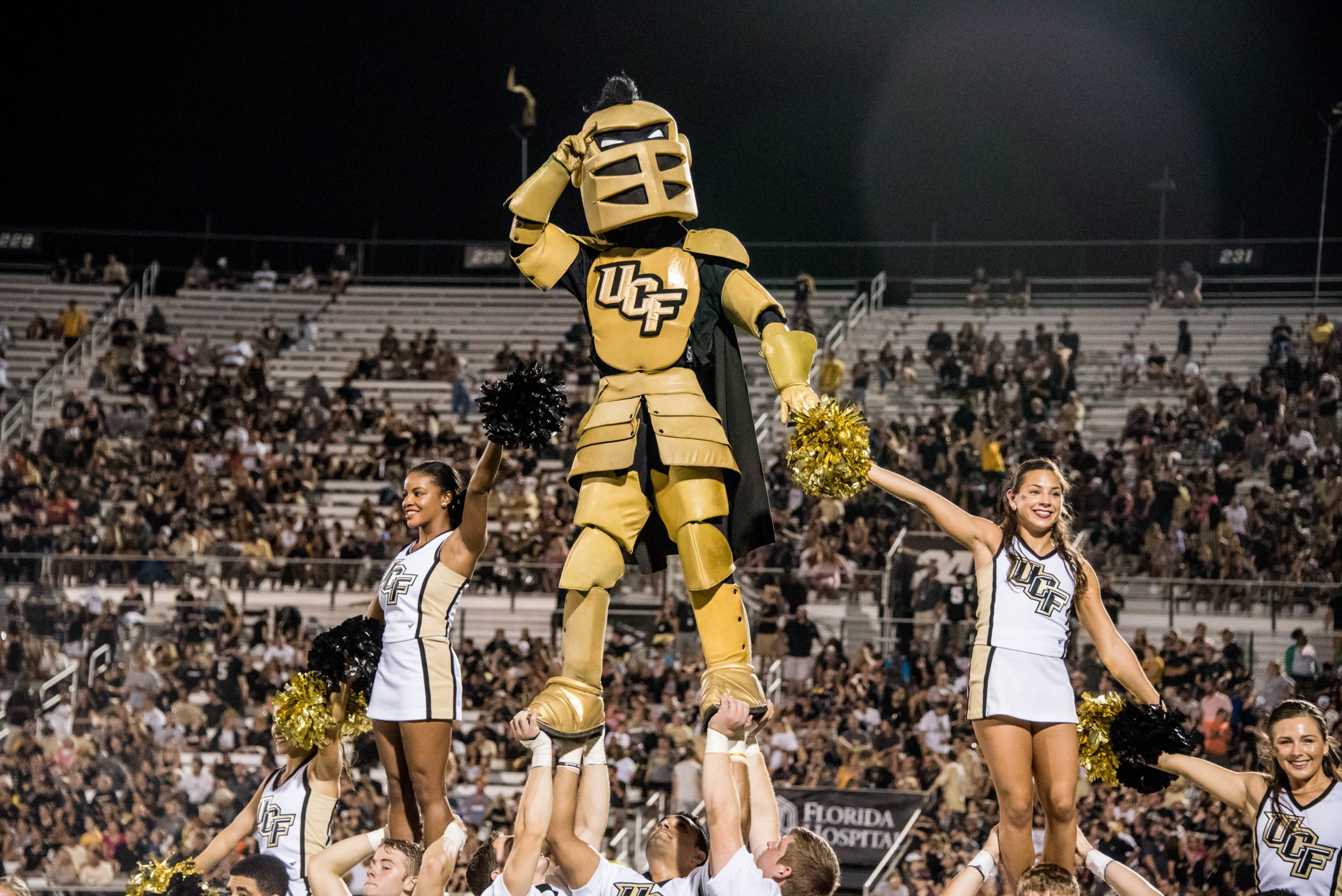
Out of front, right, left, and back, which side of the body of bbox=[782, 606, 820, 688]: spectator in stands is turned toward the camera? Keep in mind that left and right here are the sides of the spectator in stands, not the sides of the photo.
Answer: front

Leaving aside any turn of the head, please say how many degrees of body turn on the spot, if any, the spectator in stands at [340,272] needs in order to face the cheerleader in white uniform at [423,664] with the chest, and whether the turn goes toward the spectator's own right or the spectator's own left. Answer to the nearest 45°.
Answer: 0° — they already face them

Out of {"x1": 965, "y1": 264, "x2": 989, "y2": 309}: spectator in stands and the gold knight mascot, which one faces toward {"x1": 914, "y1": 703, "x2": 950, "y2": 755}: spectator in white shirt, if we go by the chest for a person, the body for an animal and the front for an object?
the spectator in stands

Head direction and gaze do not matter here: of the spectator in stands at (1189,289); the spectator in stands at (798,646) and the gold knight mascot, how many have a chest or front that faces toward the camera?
3

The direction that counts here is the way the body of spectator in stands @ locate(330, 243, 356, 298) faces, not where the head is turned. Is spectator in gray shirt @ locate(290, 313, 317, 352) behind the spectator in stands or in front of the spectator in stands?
in front

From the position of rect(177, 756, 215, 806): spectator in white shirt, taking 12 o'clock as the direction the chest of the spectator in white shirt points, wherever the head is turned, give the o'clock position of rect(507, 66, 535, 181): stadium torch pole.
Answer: The stadium torch pole is roughly at 7 o'clock from the spectator in white shirt.

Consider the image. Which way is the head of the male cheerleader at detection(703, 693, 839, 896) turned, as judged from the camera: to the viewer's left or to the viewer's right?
to the viewer's left

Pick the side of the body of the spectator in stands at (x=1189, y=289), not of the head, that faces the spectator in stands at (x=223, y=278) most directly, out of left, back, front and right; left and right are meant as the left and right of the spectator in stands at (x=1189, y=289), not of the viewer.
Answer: right

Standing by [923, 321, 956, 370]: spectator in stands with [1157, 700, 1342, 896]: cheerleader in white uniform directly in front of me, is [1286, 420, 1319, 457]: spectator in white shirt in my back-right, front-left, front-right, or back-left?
front-left

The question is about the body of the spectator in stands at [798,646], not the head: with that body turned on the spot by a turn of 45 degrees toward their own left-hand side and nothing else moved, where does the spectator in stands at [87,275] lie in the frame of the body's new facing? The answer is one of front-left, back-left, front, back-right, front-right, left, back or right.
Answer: back

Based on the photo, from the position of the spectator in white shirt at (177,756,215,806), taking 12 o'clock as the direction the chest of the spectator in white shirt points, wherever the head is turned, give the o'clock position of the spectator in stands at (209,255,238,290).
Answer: The spectator in stands is roughly at 6 o'clock from the spectator in white shirt.

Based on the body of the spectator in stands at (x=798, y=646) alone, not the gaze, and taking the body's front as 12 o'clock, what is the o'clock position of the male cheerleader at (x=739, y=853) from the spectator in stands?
The male cheerleader is roughly at 12 o'clock from the spectator in stands.

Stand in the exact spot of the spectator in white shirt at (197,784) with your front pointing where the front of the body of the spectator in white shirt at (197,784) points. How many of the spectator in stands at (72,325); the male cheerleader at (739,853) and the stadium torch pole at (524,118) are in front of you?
1

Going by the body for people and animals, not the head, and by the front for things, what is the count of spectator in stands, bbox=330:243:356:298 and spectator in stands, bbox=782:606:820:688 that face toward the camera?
2

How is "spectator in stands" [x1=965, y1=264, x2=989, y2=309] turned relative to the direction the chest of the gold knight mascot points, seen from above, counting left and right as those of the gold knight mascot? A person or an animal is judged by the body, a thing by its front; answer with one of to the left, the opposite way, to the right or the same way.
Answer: the same way

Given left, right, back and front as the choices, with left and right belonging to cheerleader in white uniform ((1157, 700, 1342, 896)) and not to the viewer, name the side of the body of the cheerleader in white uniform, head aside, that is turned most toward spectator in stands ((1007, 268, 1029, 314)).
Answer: back

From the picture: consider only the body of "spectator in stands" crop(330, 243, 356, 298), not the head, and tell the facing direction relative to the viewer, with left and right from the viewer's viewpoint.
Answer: facing the viewer

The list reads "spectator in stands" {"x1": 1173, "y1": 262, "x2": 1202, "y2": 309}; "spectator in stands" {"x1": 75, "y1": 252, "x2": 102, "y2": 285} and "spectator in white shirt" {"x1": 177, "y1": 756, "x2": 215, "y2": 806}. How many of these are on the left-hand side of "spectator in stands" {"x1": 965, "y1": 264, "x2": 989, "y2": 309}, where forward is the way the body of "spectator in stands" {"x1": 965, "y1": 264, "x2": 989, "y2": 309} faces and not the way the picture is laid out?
1

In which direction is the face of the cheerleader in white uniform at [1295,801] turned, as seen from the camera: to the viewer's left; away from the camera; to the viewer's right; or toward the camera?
toward the camera

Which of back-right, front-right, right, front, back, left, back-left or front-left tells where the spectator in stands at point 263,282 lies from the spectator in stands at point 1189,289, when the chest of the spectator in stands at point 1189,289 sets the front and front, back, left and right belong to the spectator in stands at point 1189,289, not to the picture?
right
